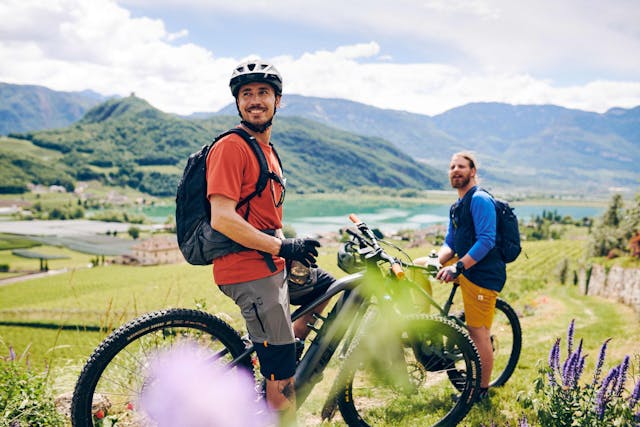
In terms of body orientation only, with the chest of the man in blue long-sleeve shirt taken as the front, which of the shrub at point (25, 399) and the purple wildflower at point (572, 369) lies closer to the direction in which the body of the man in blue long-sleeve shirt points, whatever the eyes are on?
the shrub

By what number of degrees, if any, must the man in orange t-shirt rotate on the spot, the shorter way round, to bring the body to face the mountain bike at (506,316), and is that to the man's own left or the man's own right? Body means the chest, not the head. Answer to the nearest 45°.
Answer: approximately 45° to the man's own left

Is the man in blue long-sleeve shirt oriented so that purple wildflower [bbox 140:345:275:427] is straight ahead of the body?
yes

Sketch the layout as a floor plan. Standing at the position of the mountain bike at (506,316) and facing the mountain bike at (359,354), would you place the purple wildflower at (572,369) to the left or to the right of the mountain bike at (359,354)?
left

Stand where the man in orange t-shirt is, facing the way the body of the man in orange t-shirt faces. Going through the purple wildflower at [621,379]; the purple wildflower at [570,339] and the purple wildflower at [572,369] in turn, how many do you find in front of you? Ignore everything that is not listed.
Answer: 3

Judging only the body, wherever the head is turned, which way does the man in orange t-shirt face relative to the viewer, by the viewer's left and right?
facing to the right of the viewer

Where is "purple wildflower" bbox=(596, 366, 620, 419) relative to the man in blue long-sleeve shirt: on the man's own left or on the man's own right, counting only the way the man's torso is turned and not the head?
on the man's own left

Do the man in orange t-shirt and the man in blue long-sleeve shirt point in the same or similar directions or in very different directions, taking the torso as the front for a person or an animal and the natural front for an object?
very different directions

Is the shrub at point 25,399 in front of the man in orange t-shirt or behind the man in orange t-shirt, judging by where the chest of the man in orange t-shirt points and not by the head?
behind

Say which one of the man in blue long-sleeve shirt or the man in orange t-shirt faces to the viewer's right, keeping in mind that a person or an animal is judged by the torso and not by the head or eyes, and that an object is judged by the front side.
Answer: the man in orange t-shirt

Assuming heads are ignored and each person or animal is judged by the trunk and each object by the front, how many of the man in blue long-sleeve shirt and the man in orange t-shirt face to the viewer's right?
1

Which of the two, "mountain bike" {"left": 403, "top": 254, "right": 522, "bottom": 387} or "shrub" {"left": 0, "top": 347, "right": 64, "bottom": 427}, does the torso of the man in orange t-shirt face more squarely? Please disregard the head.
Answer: the mountain bike

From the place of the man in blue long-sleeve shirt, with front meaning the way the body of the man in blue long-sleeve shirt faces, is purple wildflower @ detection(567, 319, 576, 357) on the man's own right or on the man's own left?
on the man's own left
